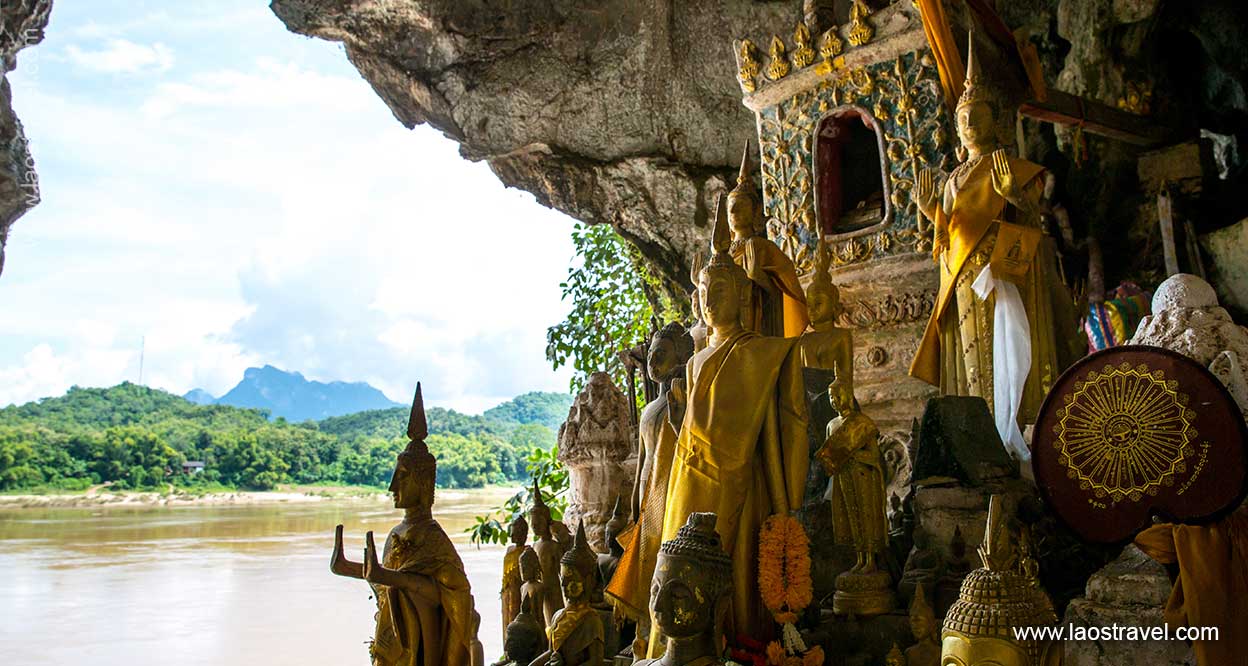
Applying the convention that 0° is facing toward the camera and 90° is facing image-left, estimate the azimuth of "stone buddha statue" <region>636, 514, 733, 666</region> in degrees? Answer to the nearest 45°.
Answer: approximately 45°

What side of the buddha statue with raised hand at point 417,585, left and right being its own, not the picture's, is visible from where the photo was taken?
left

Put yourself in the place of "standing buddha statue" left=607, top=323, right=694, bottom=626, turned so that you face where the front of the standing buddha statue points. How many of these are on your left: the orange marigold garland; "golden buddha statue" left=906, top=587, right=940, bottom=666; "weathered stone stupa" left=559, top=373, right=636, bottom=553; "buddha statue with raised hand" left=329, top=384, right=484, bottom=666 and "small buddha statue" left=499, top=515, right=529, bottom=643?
2

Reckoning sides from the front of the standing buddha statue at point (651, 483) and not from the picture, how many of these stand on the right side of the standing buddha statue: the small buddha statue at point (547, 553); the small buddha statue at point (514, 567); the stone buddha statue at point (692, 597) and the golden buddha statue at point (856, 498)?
2

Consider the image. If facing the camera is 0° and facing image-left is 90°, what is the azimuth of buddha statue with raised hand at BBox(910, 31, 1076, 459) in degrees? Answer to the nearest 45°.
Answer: approximately 45°

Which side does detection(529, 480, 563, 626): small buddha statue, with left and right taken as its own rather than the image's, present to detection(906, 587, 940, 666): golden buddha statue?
left

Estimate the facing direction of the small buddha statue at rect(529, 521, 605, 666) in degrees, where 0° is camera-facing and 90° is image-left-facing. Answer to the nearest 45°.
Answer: approximately 45°

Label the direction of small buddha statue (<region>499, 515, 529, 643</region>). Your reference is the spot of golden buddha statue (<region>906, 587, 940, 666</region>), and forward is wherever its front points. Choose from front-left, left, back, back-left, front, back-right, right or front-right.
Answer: right

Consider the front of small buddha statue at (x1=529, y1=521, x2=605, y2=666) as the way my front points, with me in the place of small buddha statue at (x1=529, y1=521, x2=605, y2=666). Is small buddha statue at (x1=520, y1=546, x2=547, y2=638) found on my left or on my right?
on my right

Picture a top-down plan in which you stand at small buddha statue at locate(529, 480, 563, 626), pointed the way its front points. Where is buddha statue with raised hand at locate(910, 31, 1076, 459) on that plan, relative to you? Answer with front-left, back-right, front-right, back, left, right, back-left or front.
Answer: back-left

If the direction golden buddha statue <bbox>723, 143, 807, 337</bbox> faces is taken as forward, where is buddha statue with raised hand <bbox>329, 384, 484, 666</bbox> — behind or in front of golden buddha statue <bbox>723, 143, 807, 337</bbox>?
in front

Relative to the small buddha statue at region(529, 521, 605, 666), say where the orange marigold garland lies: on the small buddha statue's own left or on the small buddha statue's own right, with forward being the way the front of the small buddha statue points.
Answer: on the small buddha statue's own left

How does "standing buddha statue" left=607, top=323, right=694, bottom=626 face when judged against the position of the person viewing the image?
facing the viewer and to the left of the viewer

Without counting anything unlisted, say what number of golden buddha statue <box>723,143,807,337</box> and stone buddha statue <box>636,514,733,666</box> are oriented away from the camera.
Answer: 0
